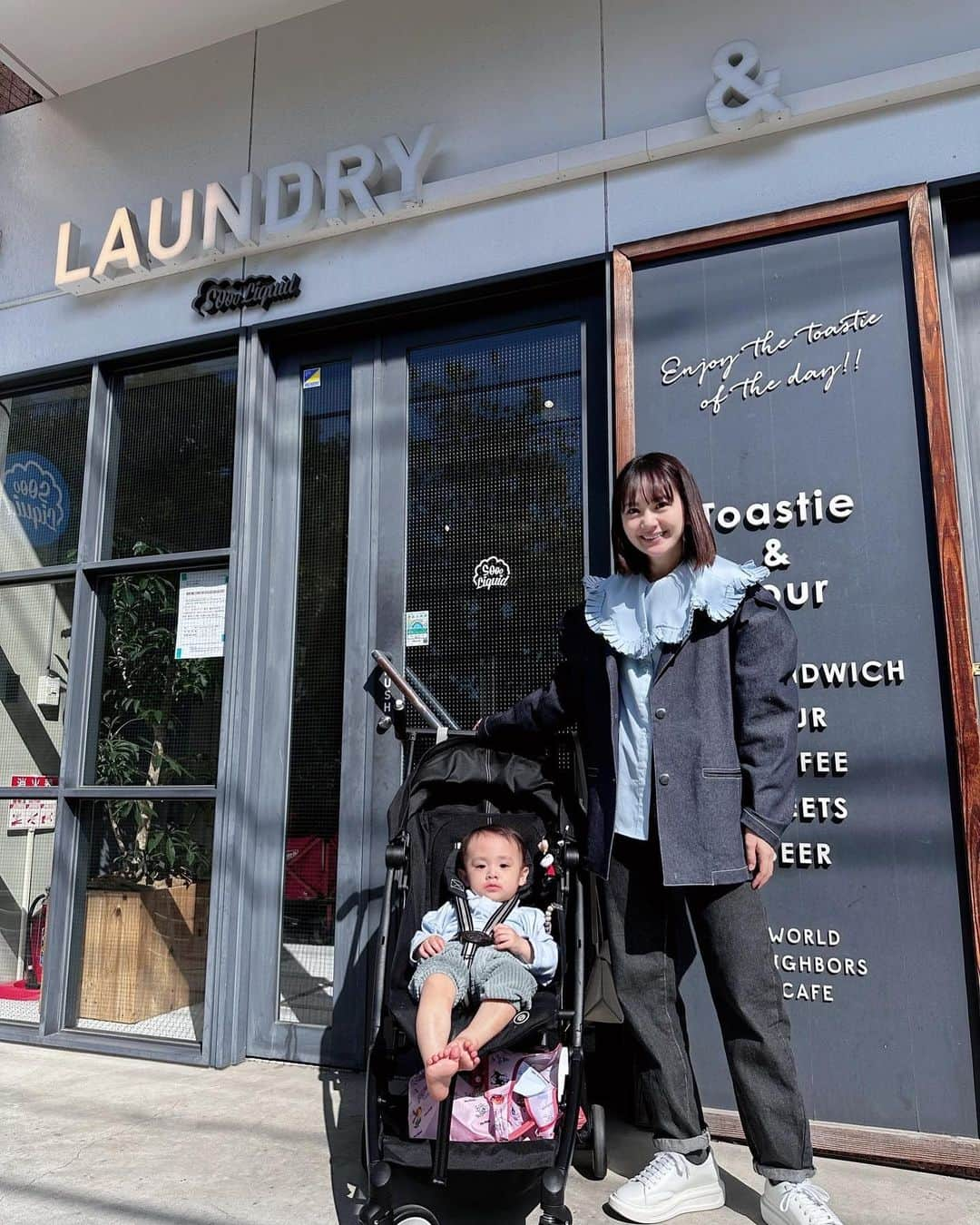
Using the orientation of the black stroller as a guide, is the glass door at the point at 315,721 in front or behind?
behind

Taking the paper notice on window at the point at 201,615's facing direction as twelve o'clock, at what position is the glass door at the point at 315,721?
The glass door is roughly at 10 o'clock from the paper notice on window.

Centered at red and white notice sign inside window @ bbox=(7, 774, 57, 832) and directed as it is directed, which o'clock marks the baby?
The baby is roughly at 11 o'clock from the red and white notice sign inside window.

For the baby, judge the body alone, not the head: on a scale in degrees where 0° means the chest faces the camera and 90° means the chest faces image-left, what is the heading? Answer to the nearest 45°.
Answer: approximately 0°

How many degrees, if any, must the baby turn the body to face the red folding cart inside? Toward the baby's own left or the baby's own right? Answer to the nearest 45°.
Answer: approximately 135° to the baby's own right
